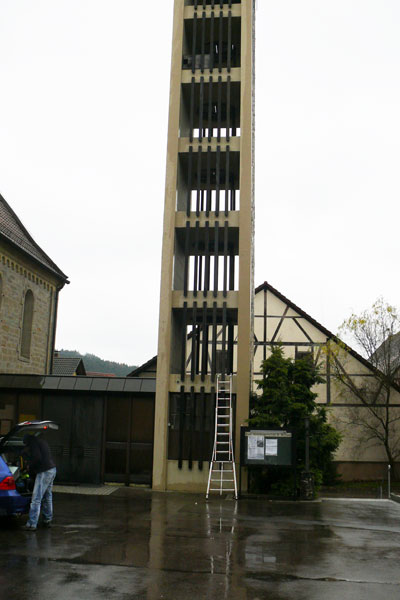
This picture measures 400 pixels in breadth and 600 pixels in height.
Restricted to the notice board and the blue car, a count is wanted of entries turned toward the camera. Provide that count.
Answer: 1

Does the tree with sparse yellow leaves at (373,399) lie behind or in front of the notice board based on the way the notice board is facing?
behind

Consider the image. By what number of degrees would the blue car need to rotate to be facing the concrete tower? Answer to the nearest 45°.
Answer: approximately 90° to its right

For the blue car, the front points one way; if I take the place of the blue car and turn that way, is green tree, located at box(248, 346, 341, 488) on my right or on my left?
on my right

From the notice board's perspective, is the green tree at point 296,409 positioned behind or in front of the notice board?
behind

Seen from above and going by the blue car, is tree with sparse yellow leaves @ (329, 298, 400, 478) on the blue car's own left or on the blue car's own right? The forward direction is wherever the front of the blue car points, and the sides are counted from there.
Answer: on the blue car's own right

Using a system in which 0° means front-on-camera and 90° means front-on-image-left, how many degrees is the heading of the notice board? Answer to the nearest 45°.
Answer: approximately 0°

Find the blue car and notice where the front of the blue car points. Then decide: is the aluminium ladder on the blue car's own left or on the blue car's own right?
on the blue car's own right

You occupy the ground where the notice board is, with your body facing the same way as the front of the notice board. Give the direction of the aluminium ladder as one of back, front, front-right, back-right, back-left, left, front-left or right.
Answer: back-right
